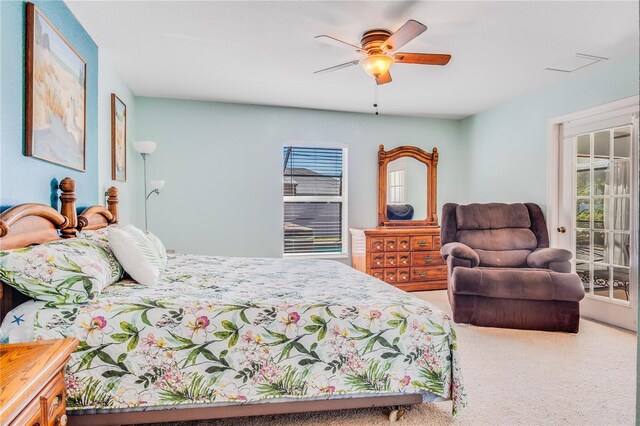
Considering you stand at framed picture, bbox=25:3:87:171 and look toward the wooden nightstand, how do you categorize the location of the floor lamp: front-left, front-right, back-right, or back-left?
back-left

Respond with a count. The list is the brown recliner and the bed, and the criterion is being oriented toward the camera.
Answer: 1

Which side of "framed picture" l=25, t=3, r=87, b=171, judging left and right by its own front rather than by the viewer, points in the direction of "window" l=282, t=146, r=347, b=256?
left

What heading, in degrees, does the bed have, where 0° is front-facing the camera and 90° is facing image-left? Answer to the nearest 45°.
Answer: approximately 270°

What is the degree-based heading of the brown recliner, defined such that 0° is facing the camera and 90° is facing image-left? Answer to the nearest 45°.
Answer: approximately 0°

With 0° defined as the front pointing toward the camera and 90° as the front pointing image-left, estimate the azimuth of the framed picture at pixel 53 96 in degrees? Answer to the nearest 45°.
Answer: approximately 315°

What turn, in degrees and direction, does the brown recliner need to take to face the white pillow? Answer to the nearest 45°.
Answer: approximately 45° to its right

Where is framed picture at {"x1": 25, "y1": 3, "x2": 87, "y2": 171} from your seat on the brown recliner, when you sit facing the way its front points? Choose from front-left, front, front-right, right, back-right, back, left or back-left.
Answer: front-right

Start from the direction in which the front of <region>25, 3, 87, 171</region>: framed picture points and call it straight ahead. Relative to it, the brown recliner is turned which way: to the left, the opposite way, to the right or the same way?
to the right

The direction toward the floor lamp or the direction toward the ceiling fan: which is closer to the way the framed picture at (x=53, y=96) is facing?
the ceiling fan
